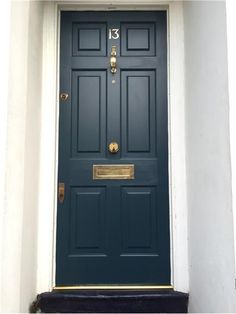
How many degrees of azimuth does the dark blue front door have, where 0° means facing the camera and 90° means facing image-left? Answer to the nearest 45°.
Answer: approximately 0°
